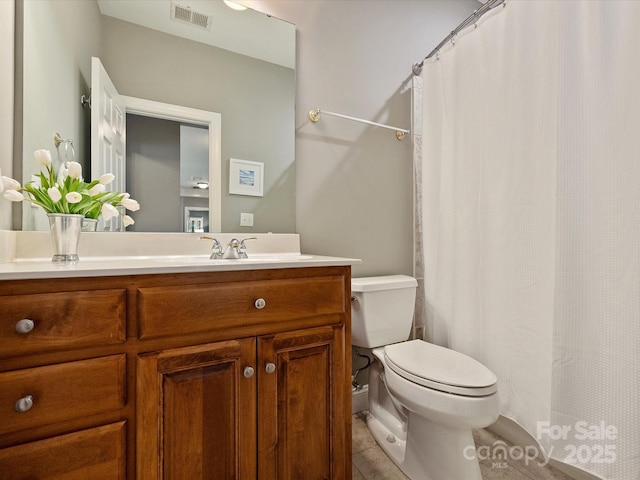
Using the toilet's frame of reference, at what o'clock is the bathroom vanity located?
The bathroom vanity is roughly at 3 o'clock from the toilet.

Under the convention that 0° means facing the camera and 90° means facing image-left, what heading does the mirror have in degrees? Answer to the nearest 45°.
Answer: approximately 0°

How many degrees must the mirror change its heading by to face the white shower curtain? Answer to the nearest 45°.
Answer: approximately 45° to its left

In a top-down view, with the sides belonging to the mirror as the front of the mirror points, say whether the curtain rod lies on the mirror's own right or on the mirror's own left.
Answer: on the mirror's own left
